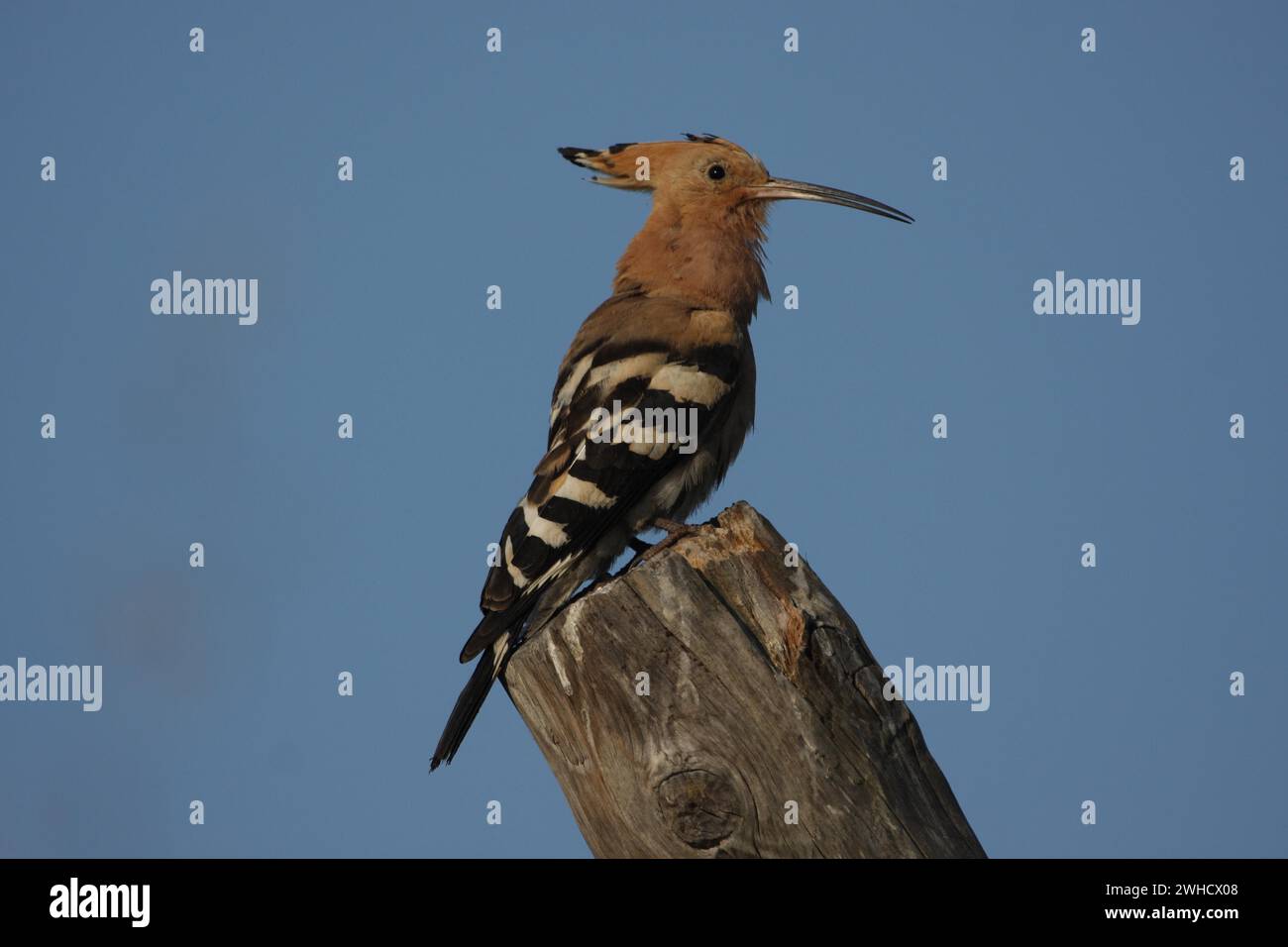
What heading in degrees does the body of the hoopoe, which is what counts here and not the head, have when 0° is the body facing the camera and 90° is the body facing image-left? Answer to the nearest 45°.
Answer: approximately 270°
